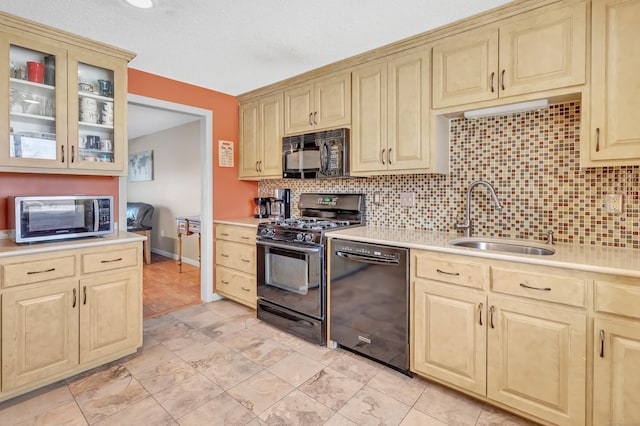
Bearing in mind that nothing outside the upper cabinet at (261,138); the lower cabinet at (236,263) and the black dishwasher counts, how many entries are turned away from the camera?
0

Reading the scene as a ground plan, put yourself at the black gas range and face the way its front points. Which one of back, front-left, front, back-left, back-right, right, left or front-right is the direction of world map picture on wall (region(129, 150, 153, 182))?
right

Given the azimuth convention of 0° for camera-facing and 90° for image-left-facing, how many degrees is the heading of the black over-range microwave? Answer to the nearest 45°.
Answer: approximately 45°

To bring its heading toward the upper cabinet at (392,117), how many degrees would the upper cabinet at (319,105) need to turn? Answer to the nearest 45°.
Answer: approximately 90° to its left

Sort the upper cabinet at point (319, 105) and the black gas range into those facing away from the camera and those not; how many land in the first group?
0

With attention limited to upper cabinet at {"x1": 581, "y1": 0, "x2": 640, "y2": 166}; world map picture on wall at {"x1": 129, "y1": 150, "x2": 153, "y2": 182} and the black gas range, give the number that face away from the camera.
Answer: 0

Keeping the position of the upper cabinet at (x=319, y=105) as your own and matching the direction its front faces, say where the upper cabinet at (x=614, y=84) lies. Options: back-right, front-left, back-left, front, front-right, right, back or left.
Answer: left

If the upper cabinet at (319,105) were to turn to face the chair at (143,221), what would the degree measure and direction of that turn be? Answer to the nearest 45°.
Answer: approximately 90° to its right

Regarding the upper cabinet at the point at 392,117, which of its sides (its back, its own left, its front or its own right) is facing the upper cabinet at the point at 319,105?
right

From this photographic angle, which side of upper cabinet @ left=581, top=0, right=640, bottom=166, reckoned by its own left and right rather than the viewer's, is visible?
front

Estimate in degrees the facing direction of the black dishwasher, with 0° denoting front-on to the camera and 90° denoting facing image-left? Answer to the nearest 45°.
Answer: approximately 45°

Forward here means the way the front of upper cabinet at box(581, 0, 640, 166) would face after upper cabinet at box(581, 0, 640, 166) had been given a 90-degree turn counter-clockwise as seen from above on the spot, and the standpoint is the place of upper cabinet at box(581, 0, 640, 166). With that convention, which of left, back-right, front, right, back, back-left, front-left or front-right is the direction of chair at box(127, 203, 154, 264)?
back

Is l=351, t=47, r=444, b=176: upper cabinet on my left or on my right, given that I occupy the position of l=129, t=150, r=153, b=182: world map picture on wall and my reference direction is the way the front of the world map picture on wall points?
on my left
